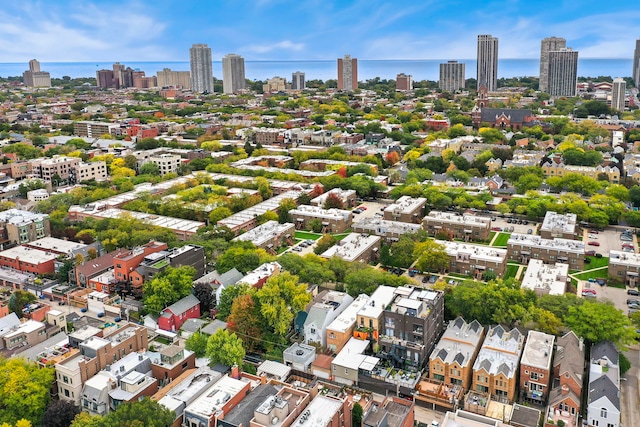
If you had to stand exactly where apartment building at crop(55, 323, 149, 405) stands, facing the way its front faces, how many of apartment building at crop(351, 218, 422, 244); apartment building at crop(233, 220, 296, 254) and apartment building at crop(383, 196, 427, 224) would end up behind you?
3

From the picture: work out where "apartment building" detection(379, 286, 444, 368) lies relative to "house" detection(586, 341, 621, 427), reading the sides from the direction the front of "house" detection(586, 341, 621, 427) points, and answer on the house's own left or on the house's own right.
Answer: on the house's own right

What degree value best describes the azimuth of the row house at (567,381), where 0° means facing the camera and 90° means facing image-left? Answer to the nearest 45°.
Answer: approximately 0°

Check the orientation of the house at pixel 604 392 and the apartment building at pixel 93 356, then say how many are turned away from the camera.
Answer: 0

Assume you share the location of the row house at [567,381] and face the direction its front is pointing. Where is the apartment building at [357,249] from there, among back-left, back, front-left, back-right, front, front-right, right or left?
back-right

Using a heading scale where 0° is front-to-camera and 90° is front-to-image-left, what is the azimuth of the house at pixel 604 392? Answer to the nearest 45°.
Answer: approximately 0°

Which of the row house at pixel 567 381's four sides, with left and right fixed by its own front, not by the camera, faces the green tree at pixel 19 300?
right

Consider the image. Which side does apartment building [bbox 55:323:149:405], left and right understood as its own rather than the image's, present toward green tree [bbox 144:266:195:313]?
back

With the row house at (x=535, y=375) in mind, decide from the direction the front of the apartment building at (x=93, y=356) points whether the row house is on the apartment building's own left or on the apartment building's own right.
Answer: on the apartment building's own left
